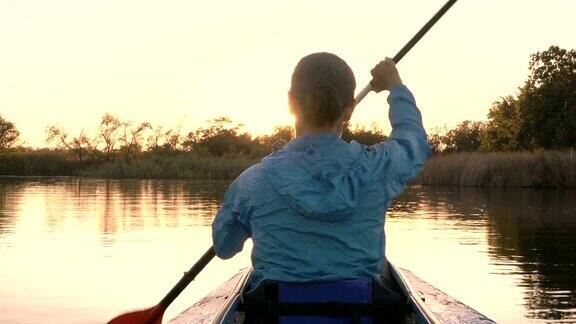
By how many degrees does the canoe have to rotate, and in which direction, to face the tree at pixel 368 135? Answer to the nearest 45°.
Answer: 0° — it already faces it

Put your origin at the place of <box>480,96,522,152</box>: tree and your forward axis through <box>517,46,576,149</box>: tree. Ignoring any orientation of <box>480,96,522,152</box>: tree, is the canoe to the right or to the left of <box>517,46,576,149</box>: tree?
right

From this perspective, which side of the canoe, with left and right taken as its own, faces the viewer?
back
